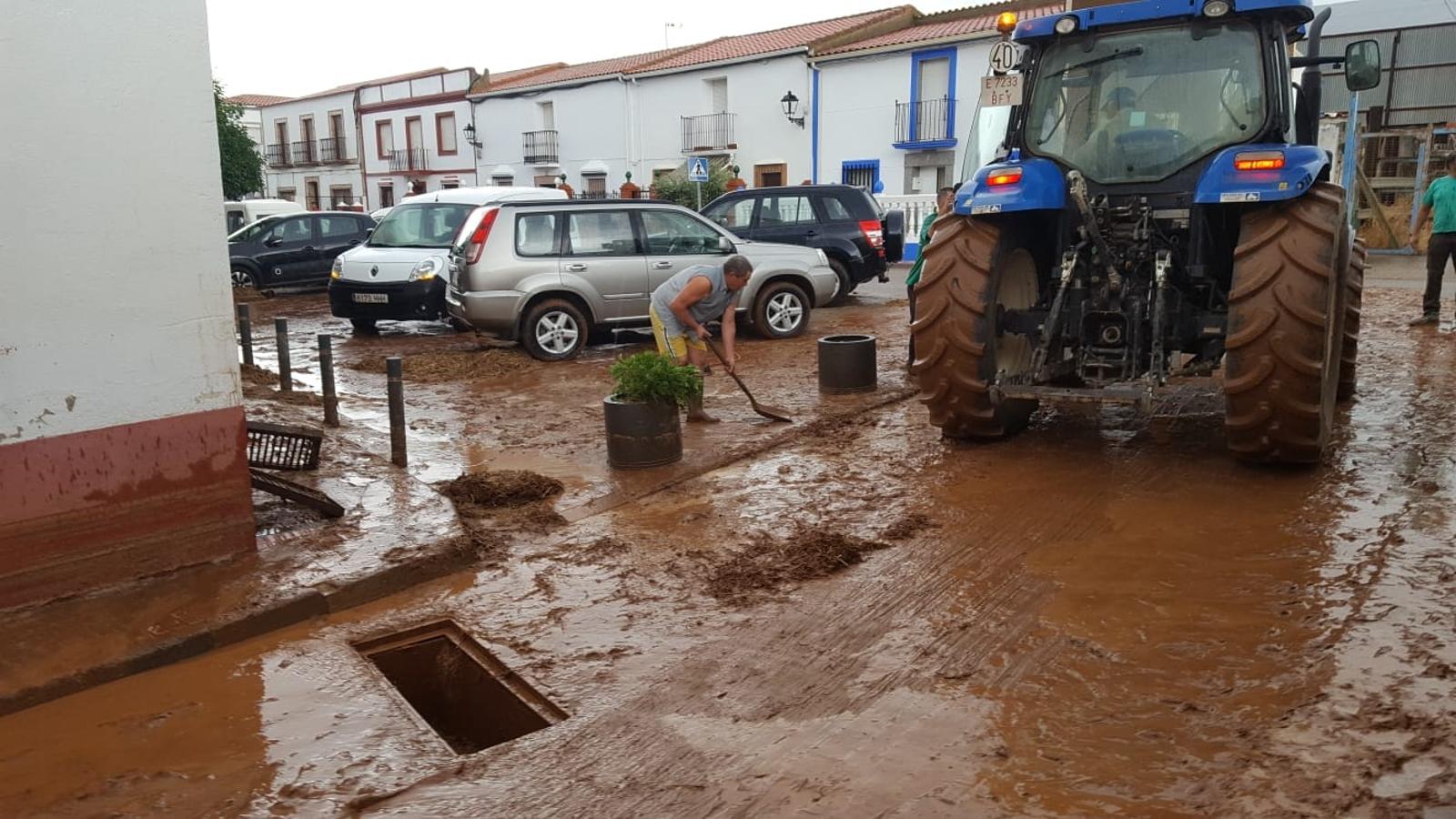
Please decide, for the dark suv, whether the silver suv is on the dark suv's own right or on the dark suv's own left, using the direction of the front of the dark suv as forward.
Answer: on the dark suv's own left

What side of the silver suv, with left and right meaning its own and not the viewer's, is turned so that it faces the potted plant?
right

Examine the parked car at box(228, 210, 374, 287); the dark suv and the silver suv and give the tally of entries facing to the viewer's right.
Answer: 1

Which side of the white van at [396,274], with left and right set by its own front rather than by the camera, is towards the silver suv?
left

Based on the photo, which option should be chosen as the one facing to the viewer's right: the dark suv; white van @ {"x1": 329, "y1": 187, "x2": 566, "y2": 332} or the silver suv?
the silver suv

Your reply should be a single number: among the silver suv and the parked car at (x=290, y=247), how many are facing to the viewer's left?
1

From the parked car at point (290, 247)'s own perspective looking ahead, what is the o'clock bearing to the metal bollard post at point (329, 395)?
The metal bollard post is roughly at 9 o'clock from the parked car.

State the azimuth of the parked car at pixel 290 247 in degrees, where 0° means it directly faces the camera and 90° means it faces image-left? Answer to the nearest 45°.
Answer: approximately 90°

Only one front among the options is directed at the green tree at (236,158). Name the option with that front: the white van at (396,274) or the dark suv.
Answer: the dark suv

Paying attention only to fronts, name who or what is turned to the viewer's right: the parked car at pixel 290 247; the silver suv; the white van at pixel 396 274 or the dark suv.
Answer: the silver suv

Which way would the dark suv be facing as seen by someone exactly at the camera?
facing away from the viewer and to the left of the viewer

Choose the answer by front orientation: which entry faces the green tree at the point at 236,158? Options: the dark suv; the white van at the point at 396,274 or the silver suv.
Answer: the dark suv

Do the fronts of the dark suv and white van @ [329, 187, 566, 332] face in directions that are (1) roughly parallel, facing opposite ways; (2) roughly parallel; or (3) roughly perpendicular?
roughly perpendicular

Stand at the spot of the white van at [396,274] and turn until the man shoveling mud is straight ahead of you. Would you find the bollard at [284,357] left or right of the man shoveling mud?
right

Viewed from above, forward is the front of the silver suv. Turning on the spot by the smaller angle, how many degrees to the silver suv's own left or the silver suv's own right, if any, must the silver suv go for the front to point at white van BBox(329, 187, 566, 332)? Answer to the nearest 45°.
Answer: approximately 135° to the silver suv's own left

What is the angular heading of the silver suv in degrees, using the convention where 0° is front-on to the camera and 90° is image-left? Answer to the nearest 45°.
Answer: approximately 270°

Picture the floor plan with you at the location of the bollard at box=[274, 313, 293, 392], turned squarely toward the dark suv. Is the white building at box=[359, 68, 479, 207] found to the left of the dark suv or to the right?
left

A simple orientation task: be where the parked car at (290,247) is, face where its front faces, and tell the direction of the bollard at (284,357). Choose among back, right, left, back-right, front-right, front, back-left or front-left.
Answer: left

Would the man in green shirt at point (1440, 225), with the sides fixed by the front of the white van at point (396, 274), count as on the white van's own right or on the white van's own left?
on the white van's own left

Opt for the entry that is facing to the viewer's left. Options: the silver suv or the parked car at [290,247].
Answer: the parked car
